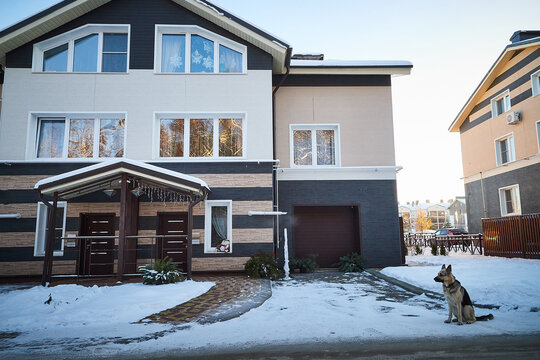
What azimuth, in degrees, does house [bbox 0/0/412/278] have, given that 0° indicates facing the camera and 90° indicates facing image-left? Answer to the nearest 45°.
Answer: approximately 0°

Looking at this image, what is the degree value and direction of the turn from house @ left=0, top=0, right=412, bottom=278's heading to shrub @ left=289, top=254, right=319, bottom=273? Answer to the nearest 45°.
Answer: approximately 90° to its left

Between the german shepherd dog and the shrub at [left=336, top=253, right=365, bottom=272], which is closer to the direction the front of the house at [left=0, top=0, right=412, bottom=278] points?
the german shepherd dog

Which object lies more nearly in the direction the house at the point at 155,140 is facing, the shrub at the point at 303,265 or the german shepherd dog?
the german shepherd dog

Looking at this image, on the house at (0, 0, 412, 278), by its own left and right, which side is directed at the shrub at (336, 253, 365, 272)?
left

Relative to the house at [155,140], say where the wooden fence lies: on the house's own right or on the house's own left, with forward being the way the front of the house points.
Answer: on the house's own left
